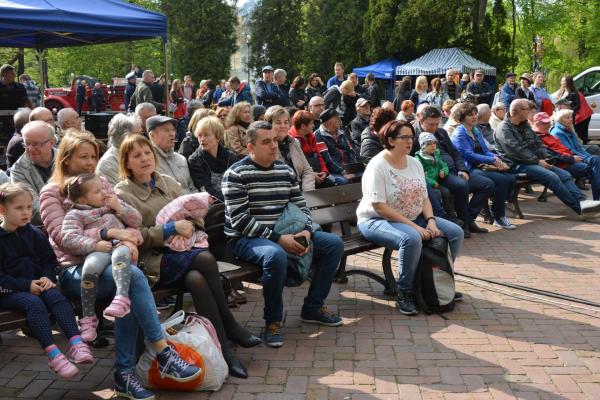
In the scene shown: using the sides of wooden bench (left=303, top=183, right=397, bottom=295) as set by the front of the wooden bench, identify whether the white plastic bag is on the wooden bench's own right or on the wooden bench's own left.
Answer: on the wooden bench's own right

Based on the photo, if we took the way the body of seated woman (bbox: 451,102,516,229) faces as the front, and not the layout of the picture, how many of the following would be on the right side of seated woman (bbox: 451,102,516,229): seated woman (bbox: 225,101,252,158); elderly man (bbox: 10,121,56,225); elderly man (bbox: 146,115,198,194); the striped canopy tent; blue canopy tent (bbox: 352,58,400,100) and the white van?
3

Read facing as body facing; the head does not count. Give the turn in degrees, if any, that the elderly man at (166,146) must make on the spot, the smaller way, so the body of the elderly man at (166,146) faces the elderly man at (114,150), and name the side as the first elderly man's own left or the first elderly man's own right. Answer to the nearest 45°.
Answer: approximately 135° to the first elderly man's own right

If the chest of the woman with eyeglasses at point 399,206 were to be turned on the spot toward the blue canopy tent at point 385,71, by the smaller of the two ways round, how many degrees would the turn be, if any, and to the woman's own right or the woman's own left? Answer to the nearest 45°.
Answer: approximately 135° to the woman's own left

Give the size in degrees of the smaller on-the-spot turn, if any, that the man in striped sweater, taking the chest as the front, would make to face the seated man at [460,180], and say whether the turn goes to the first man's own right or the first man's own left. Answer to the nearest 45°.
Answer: approximately 90° to the first man's own left

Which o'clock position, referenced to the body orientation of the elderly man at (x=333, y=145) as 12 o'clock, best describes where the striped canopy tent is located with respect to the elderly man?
The striped canopy tent is roughly at 8 o'clock from the elderly man.

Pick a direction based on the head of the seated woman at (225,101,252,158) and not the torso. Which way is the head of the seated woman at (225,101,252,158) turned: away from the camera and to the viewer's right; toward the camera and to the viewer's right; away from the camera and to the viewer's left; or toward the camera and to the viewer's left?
toward the camera and to the viewer's right

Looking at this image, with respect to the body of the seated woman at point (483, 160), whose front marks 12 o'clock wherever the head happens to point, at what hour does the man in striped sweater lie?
The man in striped sweater is roughly at 2 o'clock from the seated woman.

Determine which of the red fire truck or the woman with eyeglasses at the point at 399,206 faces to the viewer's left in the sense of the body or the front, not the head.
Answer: the red fire truck

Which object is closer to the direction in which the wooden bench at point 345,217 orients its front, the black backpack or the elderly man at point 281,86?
the black backpack

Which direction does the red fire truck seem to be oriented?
to the viewer's left

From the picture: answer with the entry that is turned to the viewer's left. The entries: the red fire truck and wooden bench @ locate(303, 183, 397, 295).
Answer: the red fire truck

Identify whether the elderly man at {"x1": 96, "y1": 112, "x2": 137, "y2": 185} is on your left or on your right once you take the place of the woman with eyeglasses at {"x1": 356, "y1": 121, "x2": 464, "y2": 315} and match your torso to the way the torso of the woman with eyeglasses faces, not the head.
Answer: on your right
